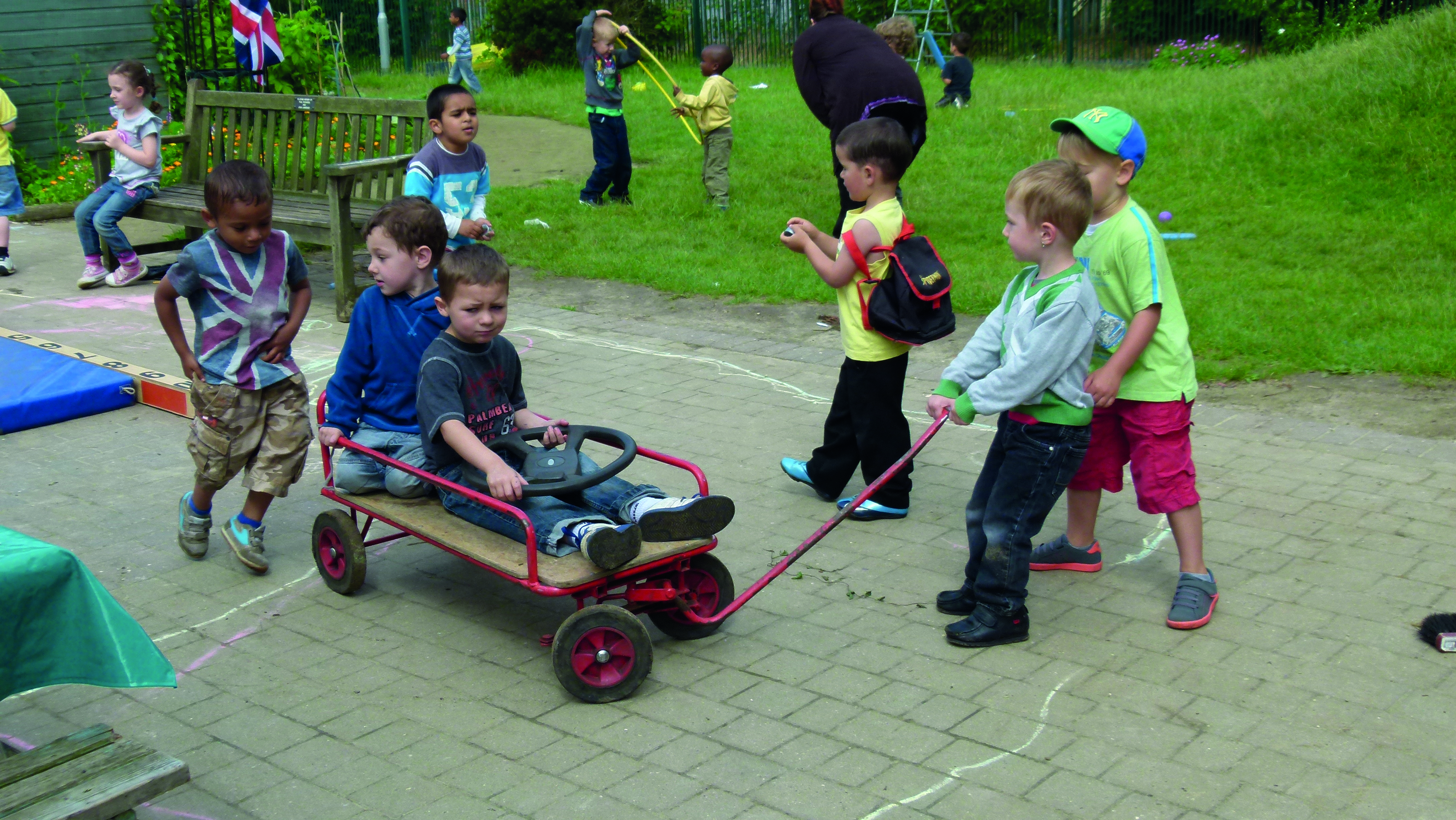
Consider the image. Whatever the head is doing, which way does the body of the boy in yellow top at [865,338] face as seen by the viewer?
to the viewer's left

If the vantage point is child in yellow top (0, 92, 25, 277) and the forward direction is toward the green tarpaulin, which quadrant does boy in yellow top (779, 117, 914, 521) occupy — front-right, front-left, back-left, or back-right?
front-left

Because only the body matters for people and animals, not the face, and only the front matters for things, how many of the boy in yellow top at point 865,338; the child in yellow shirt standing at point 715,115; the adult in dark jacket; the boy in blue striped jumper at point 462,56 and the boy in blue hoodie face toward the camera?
1

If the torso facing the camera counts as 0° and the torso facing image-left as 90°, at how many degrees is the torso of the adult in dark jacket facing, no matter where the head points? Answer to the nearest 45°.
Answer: approximately 135°

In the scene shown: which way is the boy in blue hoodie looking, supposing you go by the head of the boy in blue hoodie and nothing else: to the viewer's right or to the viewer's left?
to the viewer's left

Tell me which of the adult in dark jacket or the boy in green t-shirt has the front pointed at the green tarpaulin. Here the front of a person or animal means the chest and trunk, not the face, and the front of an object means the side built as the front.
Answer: the boy in green t-shirt

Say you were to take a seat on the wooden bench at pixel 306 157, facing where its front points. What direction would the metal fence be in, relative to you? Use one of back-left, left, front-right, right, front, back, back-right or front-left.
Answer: back-right

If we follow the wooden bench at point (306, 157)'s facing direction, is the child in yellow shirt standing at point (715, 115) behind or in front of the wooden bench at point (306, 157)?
behind

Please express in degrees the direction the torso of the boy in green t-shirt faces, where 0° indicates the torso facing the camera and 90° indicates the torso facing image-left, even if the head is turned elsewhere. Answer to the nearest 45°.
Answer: approximately 45°

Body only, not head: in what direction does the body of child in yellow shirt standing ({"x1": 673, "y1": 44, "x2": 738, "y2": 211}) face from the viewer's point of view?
to the viewer's left
